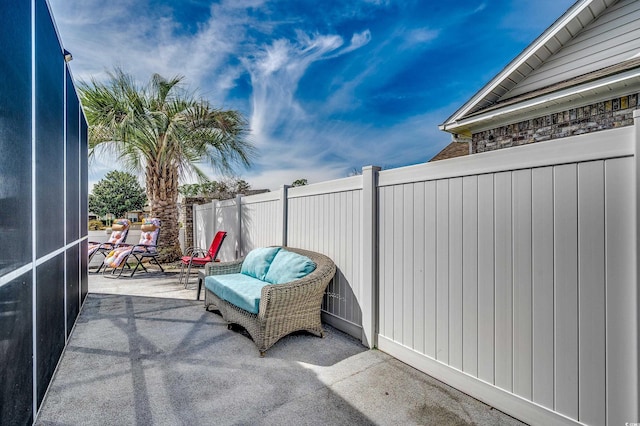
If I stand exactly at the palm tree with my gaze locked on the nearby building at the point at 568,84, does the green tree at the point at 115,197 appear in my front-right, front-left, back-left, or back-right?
back-left

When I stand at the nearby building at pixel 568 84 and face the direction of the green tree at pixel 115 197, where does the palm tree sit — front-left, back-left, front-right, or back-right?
front-left

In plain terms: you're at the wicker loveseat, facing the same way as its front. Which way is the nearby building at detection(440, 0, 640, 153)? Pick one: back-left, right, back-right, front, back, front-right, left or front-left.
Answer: back-left

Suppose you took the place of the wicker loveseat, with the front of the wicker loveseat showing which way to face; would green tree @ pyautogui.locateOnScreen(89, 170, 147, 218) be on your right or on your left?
on your right

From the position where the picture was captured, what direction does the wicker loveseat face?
facing the viewer and to the left of the viewer

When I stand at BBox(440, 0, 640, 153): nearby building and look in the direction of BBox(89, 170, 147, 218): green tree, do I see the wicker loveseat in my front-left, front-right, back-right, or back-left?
front-left
